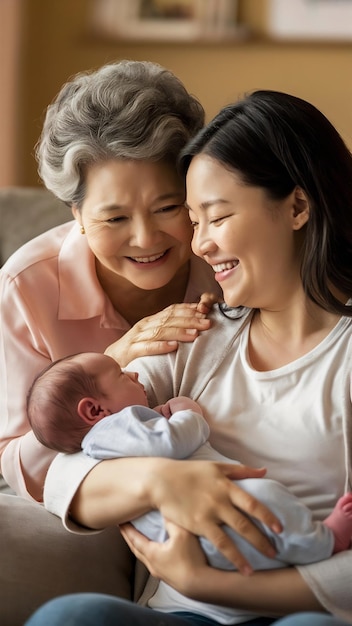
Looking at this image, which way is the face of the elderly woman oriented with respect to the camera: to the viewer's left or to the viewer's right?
to the viewer's right

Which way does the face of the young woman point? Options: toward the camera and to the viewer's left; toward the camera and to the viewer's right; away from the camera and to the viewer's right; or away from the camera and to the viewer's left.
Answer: toward the camera and to the viewer's left

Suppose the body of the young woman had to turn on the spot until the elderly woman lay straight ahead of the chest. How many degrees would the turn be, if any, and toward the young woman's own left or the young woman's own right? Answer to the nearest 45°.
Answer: approximately 90° to the young woman's own right

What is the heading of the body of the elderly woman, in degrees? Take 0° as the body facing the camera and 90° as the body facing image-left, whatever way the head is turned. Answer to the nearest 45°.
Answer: approximately 315°

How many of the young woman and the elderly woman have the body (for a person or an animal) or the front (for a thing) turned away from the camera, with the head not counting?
0

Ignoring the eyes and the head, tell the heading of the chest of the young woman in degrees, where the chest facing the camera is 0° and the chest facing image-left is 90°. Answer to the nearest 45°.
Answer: approximately 45°
